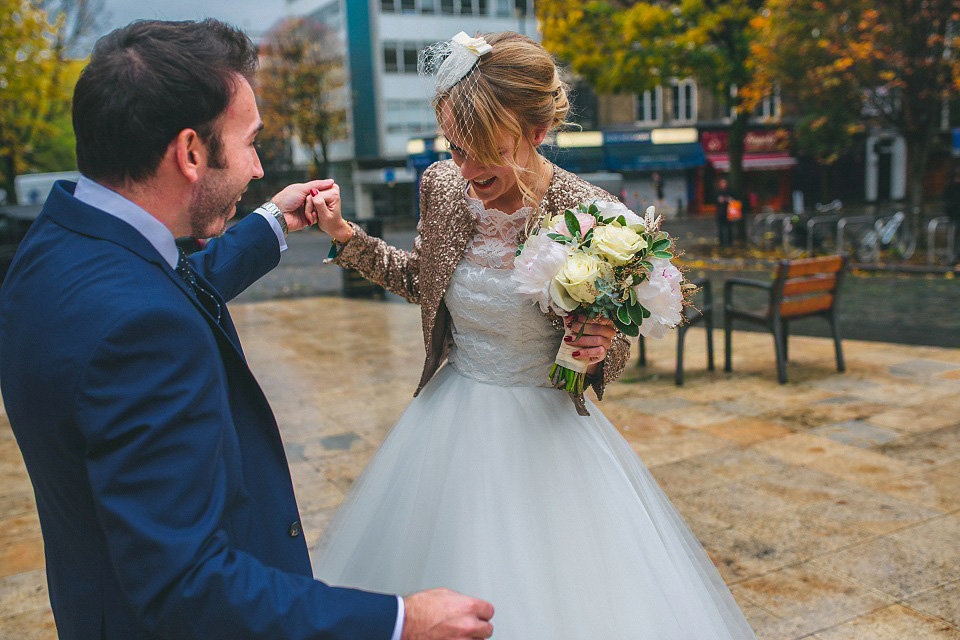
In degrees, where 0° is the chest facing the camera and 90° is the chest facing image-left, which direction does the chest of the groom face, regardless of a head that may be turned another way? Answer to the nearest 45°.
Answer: approximately 270°

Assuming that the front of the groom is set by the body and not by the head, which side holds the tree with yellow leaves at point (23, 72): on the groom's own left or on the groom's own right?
on the groom's own left

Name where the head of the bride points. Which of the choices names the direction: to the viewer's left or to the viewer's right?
to the viewer's left

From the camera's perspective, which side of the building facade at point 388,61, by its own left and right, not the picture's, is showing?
front

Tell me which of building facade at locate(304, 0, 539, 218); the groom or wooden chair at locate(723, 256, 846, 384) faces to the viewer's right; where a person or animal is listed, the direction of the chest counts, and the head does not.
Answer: the groom

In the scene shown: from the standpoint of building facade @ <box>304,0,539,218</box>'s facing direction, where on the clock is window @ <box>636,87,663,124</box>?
The window is roughly at 10 o'clock from the building facade.

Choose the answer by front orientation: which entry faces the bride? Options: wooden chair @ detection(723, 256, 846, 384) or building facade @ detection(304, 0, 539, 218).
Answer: the building facade

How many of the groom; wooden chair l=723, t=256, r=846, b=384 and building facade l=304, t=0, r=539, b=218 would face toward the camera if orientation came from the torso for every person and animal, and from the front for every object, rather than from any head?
1

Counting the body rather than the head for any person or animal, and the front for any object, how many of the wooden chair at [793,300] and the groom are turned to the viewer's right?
1

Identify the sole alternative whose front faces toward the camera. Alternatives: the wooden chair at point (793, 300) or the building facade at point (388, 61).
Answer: the building facade

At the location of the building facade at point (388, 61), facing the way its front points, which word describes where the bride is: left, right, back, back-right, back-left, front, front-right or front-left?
front
